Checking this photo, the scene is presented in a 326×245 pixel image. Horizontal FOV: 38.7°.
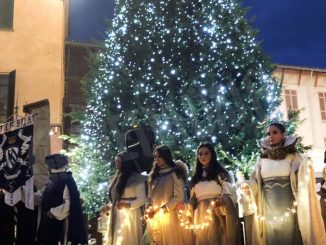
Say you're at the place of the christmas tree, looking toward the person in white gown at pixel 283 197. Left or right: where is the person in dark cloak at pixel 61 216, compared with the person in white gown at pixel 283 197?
right

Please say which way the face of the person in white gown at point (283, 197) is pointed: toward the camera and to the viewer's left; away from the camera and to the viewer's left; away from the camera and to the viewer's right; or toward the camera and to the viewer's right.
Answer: toward the camera and to the viewer's left

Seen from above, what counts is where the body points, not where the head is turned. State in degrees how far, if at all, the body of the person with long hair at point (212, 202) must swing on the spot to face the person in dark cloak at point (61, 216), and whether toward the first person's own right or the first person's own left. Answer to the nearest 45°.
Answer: approximately 45° to the first person's own right

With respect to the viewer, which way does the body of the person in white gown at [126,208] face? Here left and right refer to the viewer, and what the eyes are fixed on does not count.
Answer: facing the viewer and to the left of the viewer

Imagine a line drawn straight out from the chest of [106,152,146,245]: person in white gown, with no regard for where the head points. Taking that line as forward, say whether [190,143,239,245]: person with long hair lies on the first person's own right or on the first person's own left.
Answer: on the first person's own left

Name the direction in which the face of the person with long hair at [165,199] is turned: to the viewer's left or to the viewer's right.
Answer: to the viewer's left

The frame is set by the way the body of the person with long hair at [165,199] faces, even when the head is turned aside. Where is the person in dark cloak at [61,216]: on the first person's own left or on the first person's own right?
on the first person's own right

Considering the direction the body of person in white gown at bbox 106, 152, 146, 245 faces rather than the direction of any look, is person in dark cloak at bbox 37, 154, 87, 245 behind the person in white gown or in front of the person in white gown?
in front

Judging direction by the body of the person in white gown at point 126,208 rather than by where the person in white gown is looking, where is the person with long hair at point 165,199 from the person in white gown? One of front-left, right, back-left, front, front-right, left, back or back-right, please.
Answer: left

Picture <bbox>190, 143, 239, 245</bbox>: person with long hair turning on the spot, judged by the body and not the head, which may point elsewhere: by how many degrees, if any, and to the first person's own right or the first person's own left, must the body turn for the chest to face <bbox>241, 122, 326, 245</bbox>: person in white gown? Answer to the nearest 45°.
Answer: approximately 135° to the first person's own left

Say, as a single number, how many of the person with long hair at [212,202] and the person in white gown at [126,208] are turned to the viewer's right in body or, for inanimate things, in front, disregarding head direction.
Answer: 0
